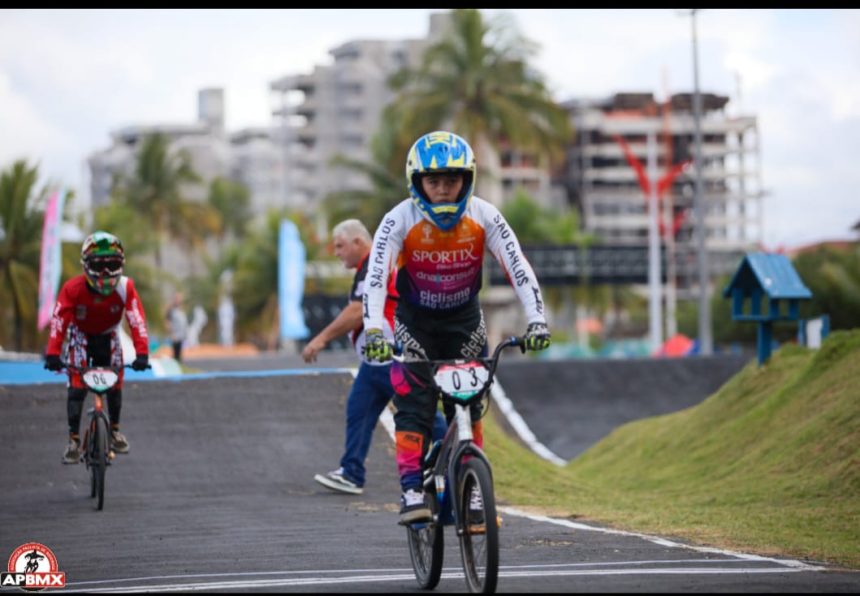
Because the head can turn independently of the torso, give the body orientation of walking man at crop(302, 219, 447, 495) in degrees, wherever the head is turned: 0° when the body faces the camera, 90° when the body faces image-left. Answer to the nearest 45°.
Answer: approximately 90°

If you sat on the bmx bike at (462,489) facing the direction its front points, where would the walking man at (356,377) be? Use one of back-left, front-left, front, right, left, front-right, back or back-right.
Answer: back

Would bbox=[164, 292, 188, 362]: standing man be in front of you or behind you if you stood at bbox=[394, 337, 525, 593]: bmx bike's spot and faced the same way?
behind

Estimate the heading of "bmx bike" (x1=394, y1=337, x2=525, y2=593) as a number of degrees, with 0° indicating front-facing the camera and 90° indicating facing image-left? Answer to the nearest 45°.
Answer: approximately 0°

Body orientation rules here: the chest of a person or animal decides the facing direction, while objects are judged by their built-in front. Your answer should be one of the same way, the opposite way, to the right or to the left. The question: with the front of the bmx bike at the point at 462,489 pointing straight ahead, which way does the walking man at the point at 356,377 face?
to the right

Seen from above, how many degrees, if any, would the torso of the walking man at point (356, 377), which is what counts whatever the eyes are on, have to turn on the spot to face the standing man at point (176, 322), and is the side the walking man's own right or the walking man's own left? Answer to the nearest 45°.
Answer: approximately 90° to the walking man's own right

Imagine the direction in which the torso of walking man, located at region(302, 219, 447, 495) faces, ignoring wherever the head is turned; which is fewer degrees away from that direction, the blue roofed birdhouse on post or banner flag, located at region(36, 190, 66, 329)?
the banner flag

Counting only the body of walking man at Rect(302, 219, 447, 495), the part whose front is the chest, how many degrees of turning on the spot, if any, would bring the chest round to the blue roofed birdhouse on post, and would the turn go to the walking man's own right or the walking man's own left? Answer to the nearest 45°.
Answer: approximately 135° to the walking man's own right

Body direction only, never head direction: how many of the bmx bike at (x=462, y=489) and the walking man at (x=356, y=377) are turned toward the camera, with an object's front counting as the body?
1

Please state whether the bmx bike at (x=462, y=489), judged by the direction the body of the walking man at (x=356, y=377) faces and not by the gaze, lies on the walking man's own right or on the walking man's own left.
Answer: on the walking man's own left
